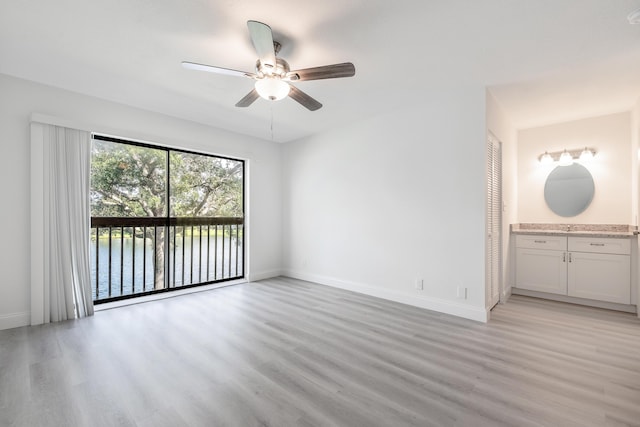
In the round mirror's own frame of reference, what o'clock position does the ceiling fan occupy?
The ceiling fan is roughly at 1 o'clock from the round mirror.

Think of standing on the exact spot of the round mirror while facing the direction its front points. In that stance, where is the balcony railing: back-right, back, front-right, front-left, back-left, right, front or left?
front-right

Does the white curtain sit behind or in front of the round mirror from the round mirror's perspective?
in front

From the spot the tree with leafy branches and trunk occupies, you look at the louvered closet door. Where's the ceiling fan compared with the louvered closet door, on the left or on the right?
right

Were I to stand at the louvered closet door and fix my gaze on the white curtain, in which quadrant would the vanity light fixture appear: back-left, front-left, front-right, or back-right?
back-right

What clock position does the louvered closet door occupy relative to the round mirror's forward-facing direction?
The louvered closet door is roughly at 1 o'clock from the round mirror.

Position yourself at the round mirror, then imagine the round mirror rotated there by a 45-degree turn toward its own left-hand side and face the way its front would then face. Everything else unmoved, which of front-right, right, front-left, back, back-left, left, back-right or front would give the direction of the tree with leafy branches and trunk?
right

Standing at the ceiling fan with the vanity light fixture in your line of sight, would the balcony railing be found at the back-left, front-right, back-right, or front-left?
back-left

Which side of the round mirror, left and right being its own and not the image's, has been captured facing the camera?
front
